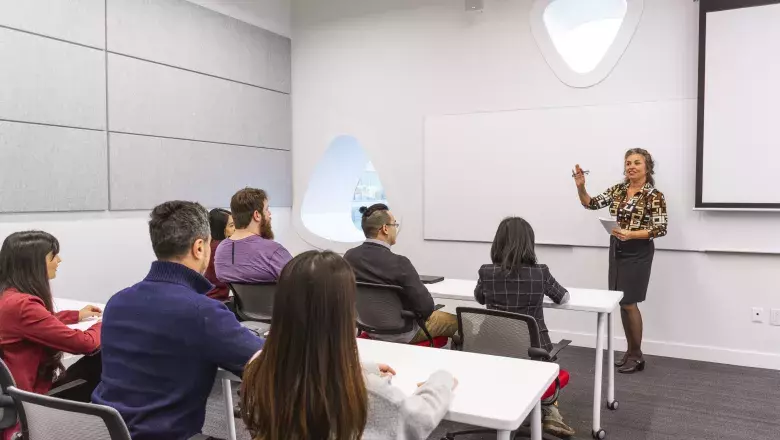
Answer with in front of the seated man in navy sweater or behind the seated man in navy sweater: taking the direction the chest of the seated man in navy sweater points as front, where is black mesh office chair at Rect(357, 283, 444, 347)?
in front

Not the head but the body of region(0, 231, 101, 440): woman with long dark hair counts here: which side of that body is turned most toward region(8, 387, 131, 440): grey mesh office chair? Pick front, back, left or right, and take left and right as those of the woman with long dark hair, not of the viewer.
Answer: right

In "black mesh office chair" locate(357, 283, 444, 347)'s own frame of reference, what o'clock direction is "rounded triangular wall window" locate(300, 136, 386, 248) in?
The rounded triangular wall window is roughly at 10 o'clock from the black mesh office chair.

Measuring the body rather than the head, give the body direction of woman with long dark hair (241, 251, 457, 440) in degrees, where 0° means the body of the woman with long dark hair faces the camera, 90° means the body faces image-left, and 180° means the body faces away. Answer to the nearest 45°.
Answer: approximately 225°

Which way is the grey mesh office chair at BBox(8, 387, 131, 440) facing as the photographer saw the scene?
facing away from the viewer and to the right of the viewer

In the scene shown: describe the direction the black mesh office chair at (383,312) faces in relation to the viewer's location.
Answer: facing away from the viewer and to the right of the viewer

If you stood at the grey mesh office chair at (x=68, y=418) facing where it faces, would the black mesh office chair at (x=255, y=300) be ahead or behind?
ahead

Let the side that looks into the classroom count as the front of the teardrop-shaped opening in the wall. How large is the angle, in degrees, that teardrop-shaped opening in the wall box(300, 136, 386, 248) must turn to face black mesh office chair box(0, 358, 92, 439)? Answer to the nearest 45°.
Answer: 0° — it already faces it

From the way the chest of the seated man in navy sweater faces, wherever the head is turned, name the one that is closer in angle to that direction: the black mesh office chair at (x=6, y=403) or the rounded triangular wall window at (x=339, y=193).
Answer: the rounded triangular wall window

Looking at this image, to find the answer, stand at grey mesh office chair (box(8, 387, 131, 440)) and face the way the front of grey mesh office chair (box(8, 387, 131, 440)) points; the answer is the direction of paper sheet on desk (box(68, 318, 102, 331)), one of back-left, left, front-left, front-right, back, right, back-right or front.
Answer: front-left
